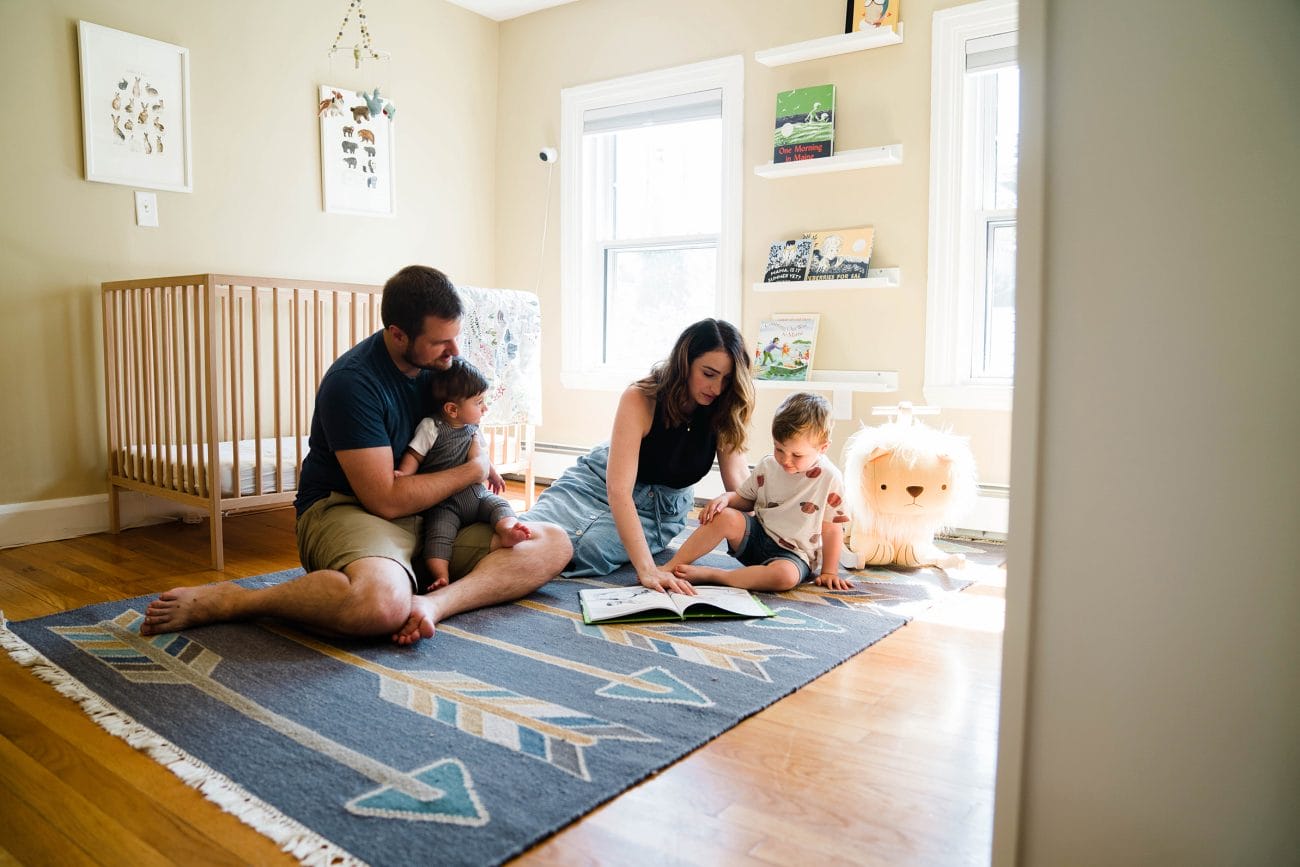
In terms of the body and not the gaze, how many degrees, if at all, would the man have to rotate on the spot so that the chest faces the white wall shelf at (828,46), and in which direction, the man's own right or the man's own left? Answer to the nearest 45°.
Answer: approximately 45° to the man's own left

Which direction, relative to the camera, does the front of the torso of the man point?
to the viewer's right

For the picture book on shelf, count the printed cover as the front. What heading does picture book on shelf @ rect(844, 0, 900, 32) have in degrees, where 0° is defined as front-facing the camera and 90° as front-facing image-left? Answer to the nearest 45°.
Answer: approximately 0°
